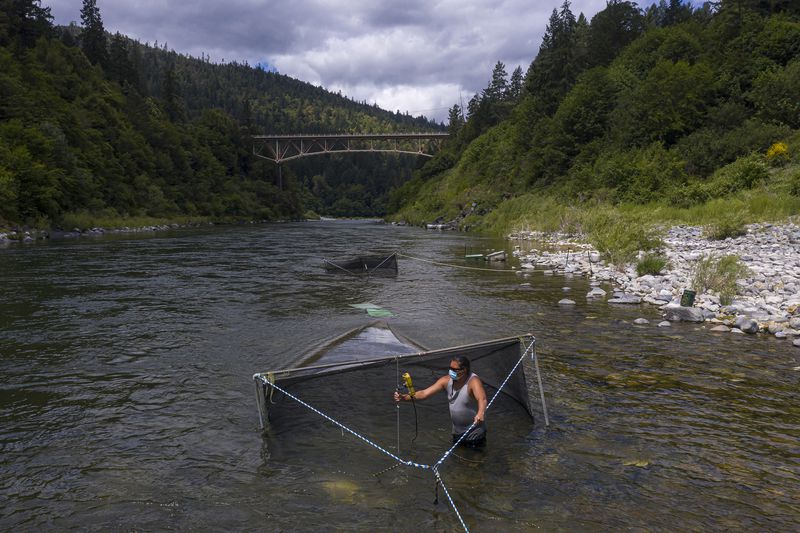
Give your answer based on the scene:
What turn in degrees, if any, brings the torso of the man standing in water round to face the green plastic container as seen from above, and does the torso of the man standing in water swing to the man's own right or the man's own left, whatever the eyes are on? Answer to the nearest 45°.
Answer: approximately 180°

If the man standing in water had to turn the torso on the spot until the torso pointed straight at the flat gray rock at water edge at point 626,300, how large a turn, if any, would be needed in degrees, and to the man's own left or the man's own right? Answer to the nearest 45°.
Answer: approximately 180°

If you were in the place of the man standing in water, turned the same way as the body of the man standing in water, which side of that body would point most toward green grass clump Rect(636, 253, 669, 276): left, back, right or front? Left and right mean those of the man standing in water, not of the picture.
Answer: back

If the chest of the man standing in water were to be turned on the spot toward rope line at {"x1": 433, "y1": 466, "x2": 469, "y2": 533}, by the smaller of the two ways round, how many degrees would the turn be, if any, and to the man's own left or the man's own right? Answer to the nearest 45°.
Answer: approximately 45° to the man's own left

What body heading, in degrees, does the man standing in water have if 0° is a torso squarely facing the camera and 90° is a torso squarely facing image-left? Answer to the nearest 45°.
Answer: approximately 45°

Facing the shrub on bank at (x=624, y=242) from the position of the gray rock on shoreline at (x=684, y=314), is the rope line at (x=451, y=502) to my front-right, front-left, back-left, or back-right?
back-left

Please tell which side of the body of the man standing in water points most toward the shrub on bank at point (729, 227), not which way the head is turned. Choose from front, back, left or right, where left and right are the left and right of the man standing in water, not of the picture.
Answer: back

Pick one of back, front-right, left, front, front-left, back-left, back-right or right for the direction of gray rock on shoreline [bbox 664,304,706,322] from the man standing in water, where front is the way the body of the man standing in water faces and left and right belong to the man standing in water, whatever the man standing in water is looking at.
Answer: back

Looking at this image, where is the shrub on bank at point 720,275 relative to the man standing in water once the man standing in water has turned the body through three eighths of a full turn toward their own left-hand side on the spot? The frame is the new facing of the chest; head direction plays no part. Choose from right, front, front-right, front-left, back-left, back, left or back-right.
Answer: front-left
